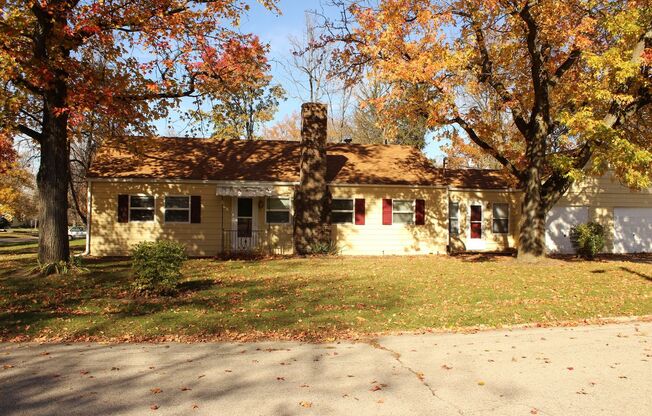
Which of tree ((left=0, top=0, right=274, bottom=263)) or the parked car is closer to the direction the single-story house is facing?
the tree

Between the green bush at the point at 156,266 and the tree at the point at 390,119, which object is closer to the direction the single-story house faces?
the green bush

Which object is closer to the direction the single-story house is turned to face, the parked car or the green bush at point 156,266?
the green bush

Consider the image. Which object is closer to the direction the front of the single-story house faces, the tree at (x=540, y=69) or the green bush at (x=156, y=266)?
the green bush

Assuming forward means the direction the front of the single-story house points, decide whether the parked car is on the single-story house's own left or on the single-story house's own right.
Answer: on the single-story house's own right

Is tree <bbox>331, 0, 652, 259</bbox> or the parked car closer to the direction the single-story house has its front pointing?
the tree

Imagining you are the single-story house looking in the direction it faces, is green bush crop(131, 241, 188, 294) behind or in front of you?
in front

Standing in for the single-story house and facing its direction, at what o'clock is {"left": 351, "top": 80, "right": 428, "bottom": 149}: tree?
The tree is roughly at 7 o'clock from the single-story house.

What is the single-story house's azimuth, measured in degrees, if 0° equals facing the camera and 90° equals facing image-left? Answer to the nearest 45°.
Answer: approximately 0°
